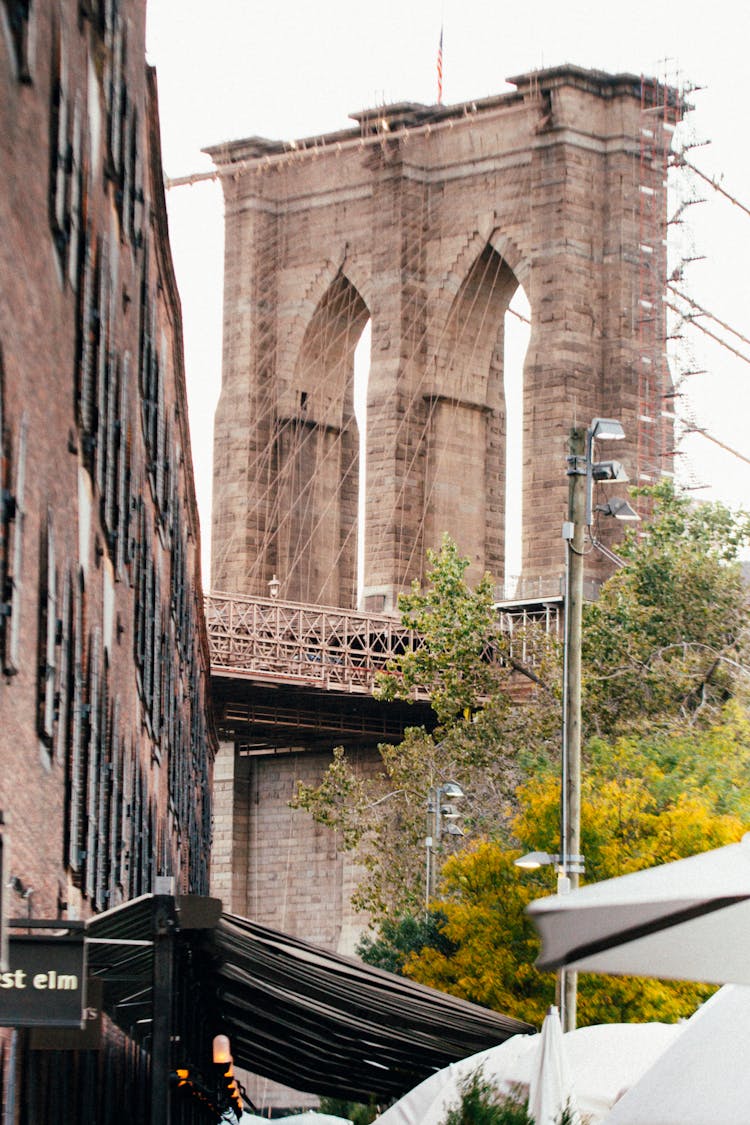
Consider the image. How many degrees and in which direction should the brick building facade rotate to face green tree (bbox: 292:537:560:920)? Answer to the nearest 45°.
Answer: approximately 90° to its left

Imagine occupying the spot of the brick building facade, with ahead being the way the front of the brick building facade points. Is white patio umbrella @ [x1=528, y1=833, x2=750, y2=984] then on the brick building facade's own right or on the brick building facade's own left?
on the brick building facade's own right

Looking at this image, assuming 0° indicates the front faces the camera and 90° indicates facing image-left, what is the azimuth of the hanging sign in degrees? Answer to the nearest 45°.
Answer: approximately 0°

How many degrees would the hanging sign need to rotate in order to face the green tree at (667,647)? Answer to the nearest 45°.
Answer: approximately 180°

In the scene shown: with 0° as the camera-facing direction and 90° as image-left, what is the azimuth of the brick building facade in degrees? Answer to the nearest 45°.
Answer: approximately 270°
